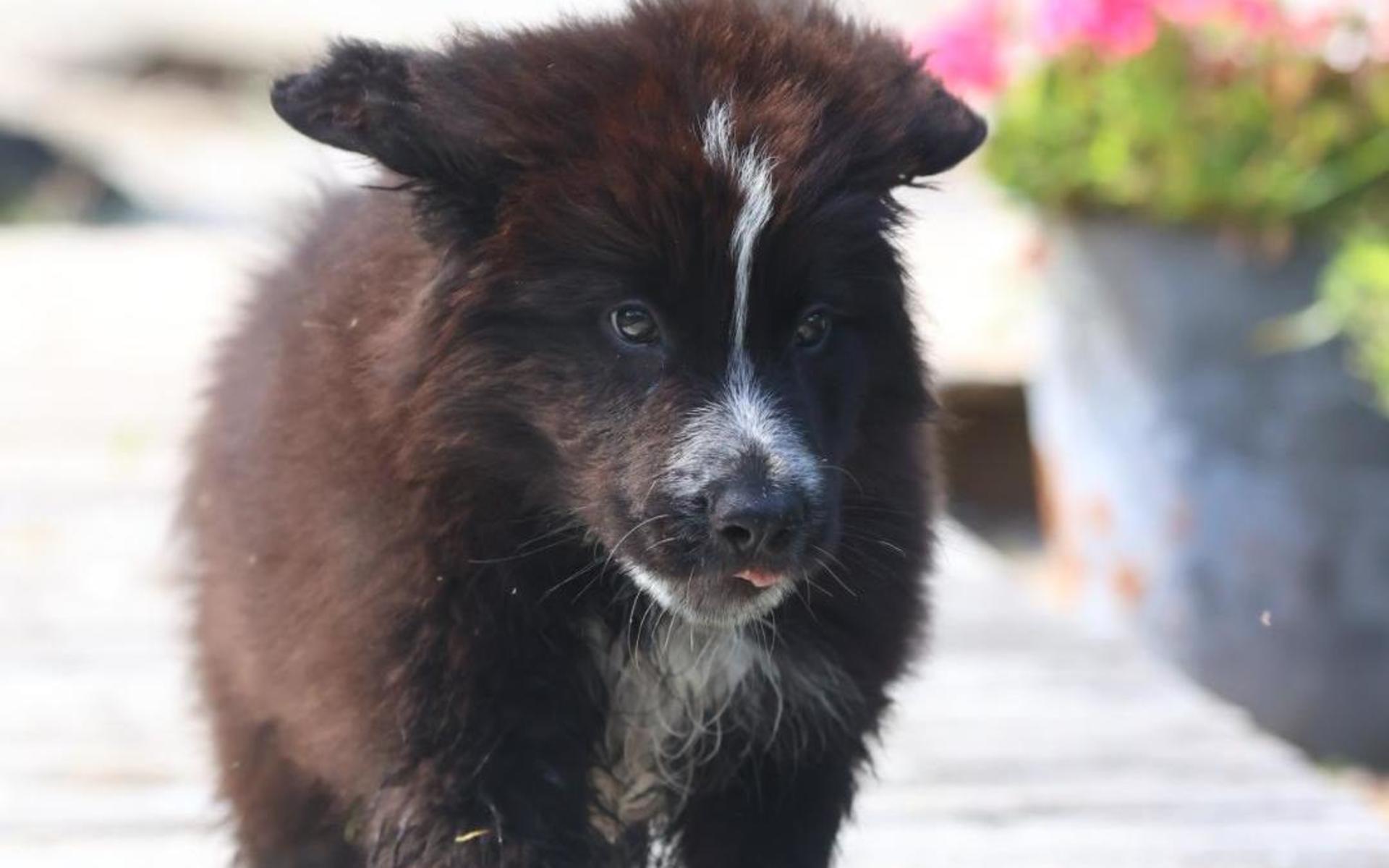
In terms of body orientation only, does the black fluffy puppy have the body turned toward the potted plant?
no

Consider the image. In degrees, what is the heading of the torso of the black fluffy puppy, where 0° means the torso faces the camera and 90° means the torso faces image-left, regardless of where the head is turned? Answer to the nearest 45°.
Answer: approximately 315°
